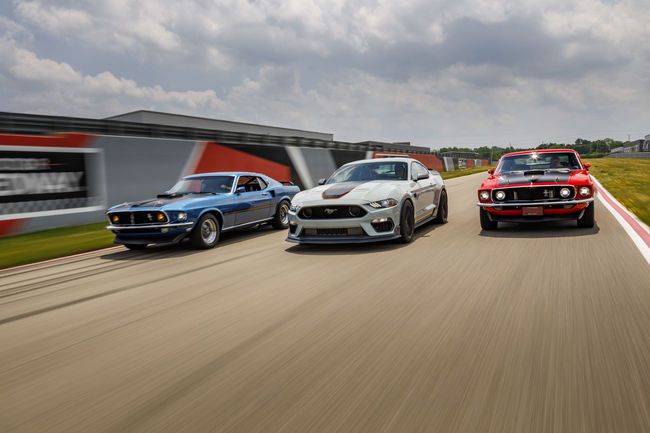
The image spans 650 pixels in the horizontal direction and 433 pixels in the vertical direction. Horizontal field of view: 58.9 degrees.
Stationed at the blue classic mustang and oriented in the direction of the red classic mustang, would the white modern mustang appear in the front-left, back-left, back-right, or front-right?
front-right

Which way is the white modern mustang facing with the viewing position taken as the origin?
facing the viewer and to the left of the viewer

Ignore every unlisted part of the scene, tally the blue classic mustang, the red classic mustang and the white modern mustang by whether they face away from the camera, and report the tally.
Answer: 0

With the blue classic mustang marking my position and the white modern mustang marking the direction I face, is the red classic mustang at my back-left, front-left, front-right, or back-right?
front-left

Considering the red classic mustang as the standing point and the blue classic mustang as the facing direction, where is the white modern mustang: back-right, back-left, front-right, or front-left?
front-left

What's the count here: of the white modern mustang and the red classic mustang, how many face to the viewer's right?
0

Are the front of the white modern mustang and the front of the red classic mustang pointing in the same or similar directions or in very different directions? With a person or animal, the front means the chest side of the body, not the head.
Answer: same or similar directions

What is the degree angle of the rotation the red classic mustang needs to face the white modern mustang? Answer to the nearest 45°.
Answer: approximately 45° to its right

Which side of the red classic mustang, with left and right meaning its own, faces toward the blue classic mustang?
right

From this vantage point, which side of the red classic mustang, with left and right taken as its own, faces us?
front

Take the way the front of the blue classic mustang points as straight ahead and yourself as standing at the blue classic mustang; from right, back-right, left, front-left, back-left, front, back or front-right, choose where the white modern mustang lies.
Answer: left

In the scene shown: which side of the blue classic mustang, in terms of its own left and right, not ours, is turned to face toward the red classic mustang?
left
